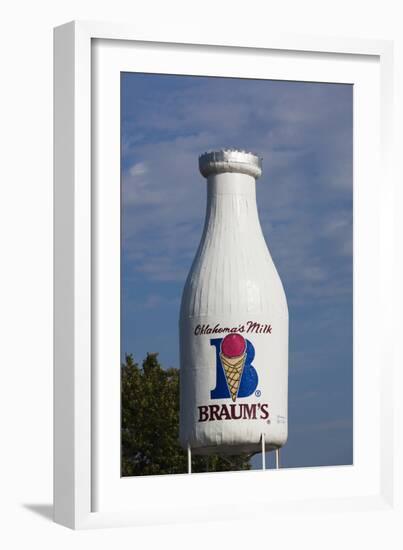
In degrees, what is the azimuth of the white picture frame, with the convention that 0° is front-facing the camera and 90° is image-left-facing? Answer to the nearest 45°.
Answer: approximately 315°
